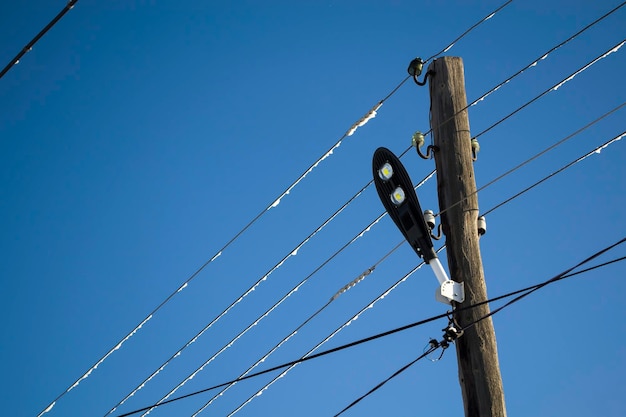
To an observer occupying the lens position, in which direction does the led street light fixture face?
facing the viewer and to the left of the viewer
